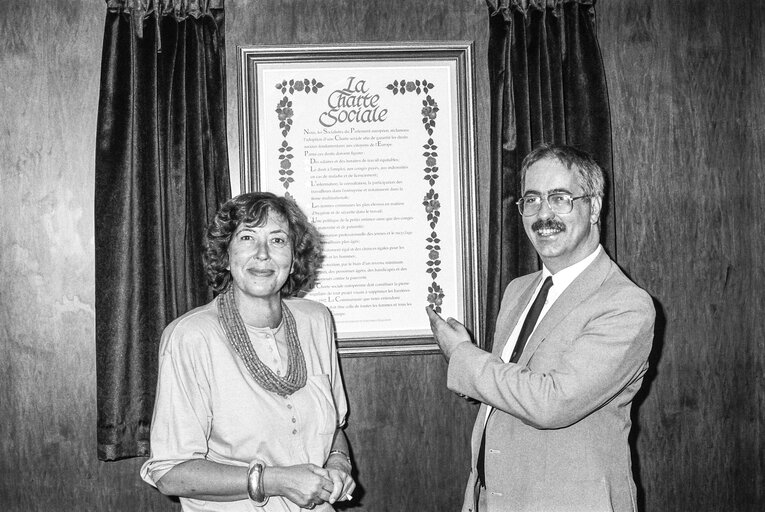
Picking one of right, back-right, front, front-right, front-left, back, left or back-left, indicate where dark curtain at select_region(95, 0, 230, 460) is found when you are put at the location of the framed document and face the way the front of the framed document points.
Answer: right

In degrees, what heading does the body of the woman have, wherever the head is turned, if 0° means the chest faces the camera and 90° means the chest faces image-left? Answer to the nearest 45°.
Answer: approximately 315°

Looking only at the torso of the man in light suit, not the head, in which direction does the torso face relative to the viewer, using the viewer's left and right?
facing the viewer and to the left of the viewer

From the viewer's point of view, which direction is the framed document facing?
toward the camera

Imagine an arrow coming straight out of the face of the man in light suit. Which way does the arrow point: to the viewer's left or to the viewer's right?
to the viewer's left

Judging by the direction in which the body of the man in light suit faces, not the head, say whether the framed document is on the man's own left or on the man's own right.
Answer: on the man's own right

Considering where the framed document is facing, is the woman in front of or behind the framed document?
in front

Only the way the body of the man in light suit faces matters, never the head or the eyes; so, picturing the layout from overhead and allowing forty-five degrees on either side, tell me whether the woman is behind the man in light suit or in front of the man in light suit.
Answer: in front

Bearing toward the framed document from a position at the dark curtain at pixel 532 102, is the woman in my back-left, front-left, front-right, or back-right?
front-left

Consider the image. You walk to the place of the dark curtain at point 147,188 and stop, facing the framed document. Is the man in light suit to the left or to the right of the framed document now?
right

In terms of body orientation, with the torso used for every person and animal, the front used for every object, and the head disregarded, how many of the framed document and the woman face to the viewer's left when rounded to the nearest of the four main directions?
0
